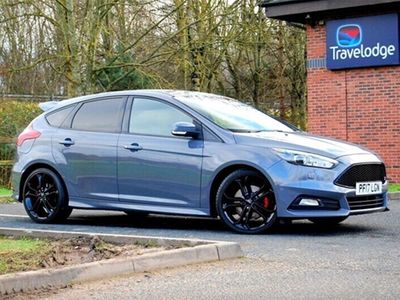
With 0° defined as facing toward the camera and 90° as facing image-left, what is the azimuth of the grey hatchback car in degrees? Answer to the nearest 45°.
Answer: approximately 315°

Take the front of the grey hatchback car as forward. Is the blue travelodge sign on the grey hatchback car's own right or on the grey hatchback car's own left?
on the grey hatchback car's own left

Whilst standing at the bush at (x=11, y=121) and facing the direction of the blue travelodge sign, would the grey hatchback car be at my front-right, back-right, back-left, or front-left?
front-right

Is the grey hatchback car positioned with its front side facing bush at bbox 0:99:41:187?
no
